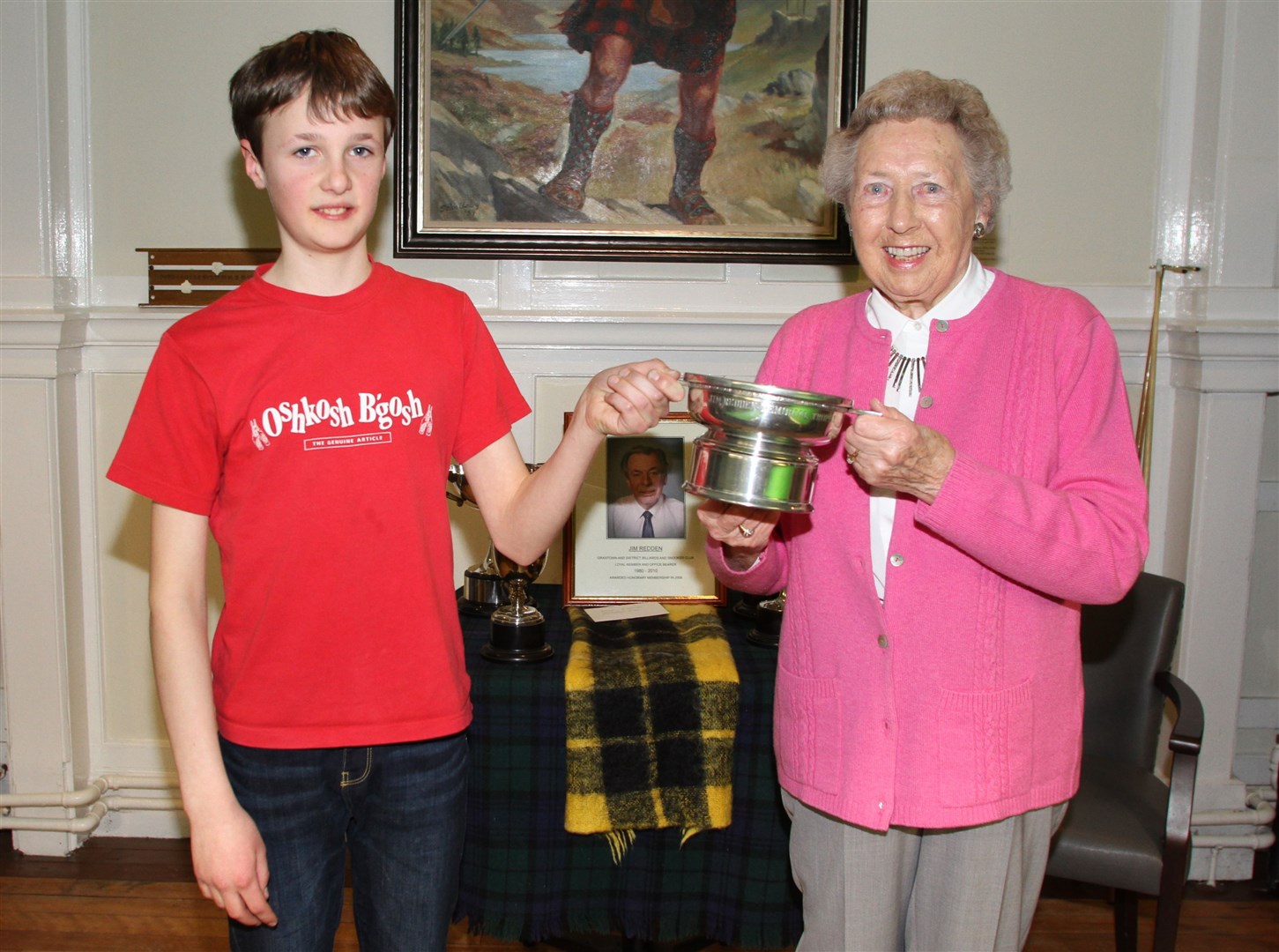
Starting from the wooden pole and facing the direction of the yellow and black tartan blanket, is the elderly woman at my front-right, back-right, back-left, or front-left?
front-left

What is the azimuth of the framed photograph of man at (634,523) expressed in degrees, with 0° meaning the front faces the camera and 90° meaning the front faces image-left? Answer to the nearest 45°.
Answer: approximately 0°

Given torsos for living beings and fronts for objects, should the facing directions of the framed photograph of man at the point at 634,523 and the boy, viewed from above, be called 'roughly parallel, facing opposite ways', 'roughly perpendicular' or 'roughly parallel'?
roughly parallel

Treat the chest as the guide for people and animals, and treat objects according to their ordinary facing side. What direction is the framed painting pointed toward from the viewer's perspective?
toward the camera

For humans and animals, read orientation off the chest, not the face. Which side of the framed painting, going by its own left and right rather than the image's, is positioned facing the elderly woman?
front

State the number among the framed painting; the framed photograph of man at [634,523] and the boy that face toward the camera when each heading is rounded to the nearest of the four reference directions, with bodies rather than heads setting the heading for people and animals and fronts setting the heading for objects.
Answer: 3

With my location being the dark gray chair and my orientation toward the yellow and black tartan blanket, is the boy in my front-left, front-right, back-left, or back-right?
front-left

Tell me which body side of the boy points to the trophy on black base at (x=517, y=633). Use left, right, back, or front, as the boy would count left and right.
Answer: back

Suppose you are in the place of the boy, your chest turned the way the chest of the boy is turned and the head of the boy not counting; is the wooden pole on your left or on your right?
on your left

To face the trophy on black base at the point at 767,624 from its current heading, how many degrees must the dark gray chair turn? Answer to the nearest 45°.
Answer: approximately 45° to its right

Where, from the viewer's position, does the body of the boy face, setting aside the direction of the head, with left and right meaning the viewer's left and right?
facing the viewer

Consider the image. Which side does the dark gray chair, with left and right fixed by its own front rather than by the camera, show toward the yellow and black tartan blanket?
right

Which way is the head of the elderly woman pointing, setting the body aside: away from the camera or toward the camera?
toward the camera
